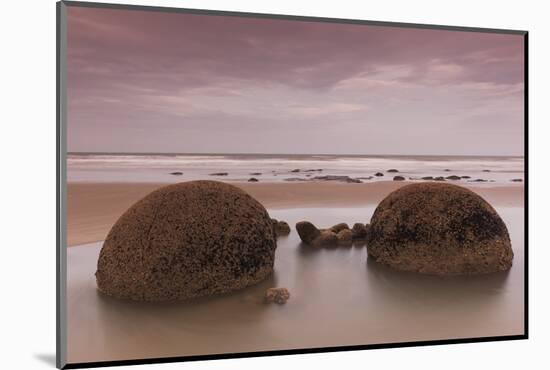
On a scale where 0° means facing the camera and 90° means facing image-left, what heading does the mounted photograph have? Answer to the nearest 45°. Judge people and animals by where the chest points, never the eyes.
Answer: approximately 315°
